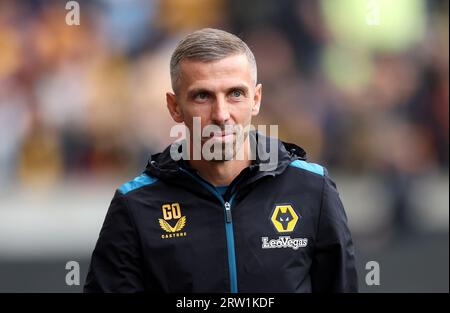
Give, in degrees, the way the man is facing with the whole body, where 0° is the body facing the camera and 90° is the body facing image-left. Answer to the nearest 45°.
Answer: approximately 0°
